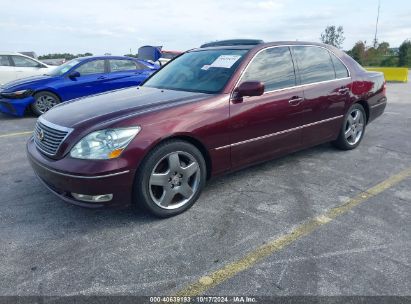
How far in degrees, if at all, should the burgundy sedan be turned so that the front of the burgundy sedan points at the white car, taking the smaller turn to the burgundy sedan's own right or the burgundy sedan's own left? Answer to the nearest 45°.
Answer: approximately 90° to the burgundy sedan's own right

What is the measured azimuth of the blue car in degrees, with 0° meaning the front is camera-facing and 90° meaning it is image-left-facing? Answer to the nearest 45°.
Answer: approximately 45°

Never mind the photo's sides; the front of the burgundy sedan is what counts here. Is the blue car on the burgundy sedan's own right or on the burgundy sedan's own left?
on the burgundy sedan's own right

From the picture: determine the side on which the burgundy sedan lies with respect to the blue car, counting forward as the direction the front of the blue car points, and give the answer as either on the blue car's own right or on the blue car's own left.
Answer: on the blue car's own left

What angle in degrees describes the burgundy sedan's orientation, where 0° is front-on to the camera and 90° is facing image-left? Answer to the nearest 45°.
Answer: approximately 45°
